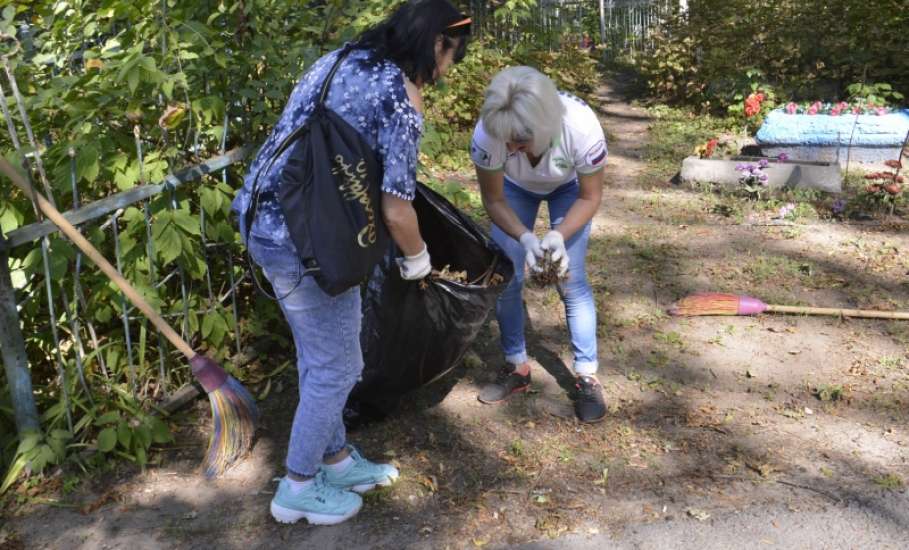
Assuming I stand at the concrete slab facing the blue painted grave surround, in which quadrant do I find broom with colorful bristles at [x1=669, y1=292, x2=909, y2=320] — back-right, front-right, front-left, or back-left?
back-right

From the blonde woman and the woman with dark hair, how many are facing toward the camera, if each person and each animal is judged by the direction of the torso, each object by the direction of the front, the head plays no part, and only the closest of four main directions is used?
1

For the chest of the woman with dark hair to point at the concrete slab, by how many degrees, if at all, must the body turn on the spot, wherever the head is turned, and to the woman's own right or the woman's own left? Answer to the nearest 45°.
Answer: approximately 45° to the woman's own left

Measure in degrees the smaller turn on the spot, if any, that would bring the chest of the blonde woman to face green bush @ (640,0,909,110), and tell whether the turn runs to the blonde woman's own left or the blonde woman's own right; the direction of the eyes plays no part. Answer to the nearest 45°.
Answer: approximately 180°

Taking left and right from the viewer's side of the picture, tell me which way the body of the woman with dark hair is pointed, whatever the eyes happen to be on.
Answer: facing to the right of the viewer

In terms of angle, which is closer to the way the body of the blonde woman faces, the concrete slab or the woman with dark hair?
the woman with dark hair

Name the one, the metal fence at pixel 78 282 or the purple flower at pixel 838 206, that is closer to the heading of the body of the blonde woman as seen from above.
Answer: the metal fence

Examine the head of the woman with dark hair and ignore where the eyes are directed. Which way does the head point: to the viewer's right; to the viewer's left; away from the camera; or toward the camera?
to the viewer's right

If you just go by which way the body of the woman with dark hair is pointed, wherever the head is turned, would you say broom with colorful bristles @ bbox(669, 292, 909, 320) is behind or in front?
in front

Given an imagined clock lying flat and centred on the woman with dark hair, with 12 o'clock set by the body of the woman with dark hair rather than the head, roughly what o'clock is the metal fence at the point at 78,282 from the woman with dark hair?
The metal fence is roughly at 7 o'clock from the woman with dark hair.

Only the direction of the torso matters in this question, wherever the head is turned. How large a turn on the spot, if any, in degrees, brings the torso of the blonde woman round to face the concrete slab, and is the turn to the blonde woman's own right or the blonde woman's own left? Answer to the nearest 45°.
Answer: approximately 135° to the blonde woman's own left

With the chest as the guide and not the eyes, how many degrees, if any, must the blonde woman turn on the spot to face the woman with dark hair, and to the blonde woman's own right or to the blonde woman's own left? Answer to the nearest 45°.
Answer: approximately 45° to the blonde woman's own right

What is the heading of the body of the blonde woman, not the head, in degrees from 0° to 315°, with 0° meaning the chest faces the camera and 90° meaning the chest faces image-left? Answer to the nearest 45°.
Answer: approximately 0°
